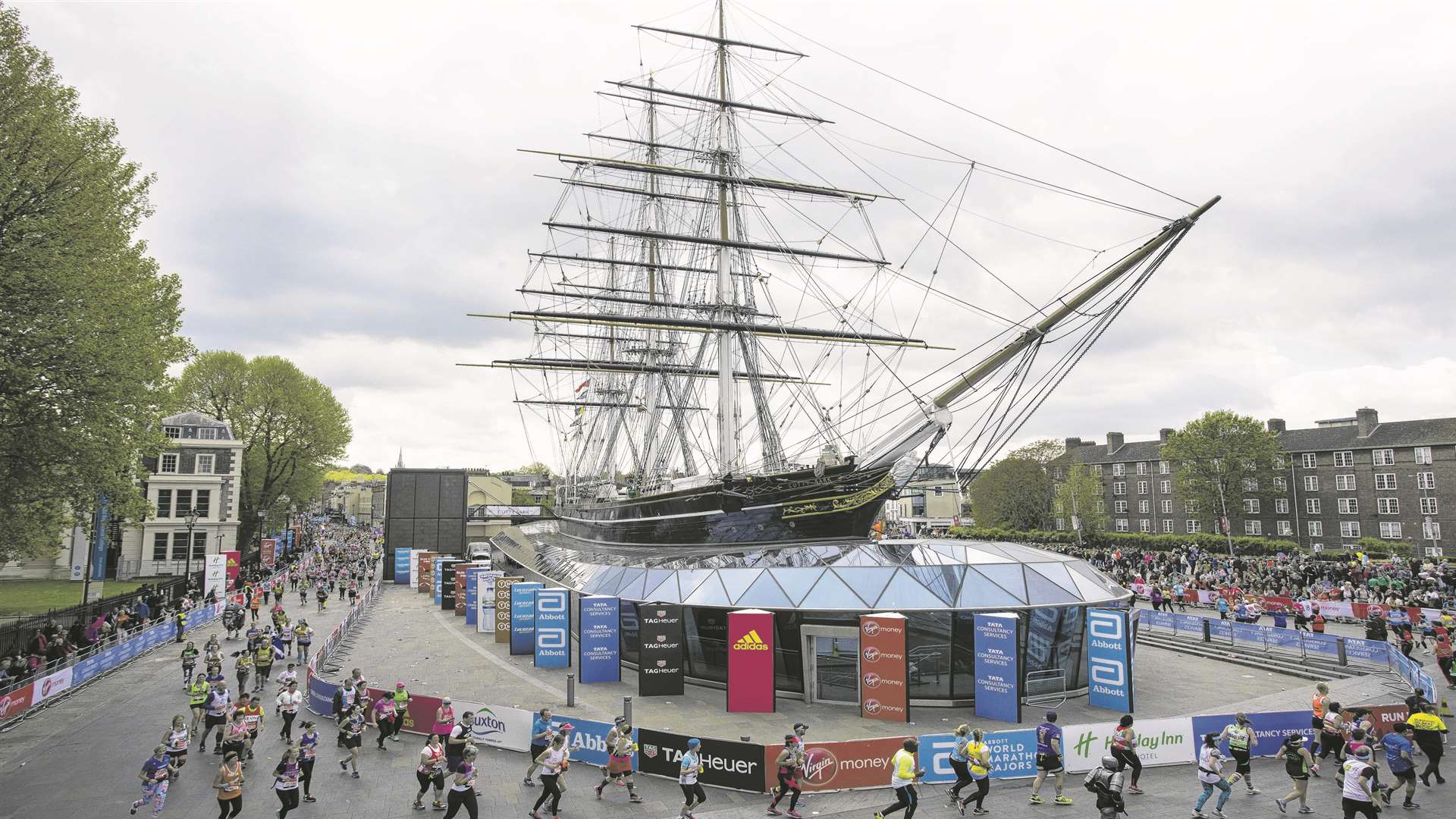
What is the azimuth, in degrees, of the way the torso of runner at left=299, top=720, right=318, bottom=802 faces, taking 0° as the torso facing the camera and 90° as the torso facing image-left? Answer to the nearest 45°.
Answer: approximately 315°

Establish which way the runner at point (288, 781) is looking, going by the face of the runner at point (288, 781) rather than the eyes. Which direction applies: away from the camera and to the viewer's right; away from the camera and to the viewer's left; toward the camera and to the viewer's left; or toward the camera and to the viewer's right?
toward the camera and to the viewer's right

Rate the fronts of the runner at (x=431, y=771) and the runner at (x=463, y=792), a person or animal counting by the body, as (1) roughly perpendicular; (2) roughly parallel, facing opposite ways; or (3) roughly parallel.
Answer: roughly parallel

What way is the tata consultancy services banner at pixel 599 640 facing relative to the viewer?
toward the camera

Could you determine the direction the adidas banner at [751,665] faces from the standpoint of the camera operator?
facing the viewer

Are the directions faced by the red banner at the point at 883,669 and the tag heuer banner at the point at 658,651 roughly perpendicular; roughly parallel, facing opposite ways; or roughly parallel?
roughly parallel

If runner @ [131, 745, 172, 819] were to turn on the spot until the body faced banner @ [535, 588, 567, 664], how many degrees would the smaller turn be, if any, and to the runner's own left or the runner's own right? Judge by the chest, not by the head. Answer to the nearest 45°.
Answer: approximately 90° to the runner's own left

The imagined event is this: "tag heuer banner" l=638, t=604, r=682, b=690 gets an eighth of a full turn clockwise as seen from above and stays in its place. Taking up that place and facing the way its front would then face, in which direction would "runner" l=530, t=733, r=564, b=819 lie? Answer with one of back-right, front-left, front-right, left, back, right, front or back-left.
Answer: front-left

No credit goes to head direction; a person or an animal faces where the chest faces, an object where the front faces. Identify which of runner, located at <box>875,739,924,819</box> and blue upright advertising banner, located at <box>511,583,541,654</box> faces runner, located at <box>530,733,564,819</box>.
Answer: the blue upright advertising banner

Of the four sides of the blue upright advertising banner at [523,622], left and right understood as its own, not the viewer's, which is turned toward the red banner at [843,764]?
front

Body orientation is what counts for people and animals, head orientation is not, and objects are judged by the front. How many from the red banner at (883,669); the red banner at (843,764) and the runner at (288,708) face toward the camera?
3

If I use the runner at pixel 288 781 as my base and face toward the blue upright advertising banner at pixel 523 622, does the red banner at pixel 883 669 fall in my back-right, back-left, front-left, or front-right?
front-right

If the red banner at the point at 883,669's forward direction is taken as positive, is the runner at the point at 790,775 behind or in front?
in front

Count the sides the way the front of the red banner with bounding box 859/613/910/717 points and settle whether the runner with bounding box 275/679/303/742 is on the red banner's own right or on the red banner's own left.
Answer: on the red banner's own right

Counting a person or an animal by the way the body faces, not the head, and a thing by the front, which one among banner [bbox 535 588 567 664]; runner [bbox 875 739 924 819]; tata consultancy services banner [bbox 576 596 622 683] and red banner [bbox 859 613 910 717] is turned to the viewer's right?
the runner

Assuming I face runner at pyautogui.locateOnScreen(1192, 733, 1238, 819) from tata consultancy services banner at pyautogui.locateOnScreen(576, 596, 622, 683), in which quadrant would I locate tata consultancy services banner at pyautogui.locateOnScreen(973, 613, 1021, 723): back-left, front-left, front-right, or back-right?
front-left
